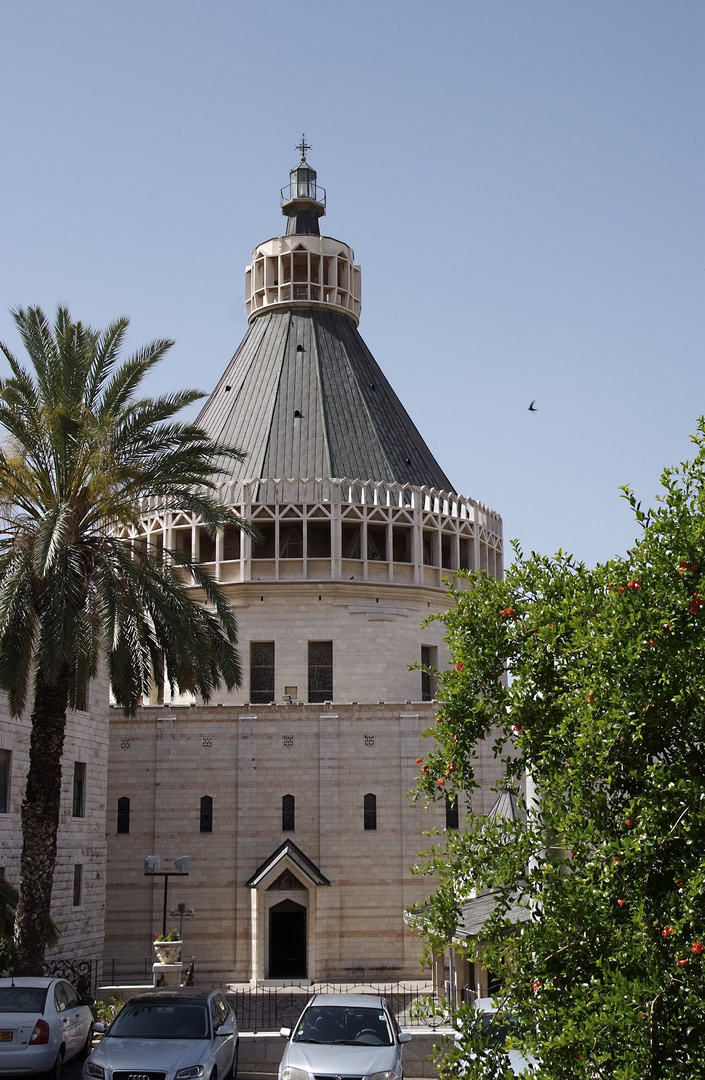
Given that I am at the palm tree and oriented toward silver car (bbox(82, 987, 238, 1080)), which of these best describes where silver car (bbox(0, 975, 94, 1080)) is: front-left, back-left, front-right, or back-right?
front-right

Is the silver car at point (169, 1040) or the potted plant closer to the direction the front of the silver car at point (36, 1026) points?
the potted plant

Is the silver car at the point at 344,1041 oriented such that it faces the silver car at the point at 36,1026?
no

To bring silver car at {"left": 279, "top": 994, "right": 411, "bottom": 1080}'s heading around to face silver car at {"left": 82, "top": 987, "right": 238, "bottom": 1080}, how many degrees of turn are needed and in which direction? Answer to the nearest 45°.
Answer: approximately 90° to its right

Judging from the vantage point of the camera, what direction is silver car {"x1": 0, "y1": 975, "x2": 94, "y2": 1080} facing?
facing away from the viewer and to the right of the viewer

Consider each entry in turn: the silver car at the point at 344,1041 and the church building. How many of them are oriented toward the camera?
2

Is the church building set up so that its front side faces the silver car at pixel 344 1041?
yes

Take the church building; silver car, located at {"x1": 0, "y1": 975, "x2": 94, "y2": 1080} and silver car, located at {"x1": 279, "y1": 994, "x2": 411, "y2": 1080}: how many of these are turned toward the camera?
2

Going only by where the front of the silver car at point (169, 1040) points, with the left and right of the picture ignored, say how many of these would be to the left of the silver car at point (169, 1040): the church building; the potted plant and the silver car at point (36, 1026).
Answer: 0

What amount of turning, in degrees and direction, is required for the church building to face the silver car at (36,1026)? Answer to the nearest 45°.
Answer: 0° — it already faces it

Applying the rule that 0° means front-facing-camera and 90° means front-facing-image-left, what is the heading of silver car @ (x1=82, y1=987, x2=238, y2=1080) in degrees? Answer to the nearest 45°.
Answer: approximately 45°

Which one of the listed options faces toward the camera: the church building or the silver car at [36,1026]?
the church building

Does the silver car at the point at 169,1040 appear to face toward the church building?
no

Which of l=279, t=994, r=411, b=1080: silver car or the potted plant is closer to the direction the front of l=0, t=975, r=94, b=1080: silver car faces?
the potted plant

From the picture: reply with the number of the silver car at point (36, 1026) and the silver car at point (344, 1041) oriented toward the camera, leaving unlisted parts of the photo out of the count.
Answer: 1

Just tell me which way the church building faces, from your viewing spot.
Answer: facing the viewer

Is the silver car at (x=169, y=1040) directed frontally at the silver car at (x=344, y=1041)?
no
